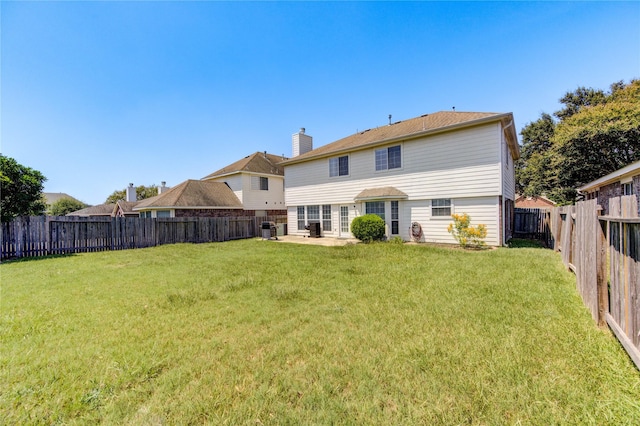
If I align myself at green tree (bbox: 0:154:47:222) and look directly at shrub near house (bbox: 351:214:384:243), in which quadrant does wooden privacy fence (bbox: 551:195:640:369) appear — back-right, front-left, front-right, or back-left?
front-right

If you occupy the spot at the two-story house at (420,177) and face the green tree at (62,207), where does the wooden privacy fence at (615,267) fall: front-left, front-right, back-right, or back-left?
back-left

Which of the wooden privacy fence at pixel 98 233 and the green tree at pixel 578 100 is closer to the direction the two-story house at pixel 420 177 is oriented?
the green tree

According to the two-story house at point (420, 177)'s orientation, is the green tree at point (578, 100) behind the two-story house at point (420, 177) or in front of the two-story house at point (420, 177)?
in front

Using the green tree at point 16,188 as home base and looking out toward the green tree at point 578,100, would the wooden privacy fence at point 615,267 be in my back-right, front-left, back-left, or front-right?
front-right

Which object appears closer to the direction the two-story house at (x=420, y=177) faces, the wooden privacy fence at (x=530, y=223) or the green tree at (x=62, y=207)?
the wooden privacy fence

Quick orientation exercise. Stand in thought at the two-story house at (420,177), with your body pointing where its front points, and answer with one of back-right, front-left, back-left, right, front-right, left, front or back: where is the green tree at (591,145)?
front

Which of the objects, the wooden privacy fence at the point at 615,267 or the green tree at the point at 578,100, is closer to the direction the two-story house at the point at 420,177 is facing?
the green tree

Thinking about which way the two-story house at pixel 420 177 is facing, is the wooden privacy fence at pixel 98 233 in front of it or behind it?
behind

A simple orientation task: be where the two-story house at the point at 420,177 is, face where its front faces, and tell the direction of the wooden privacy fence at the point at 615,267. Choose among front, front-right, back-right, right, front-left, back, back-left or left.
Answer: back-right

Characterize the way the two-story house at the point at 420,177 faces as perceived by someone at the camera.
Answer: facing away from the viewer and to the right of the viewer

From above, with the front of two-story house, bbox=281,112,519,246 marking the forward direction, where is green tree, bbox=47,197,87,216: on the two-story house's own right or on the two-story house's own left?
on the two-story house's own left
